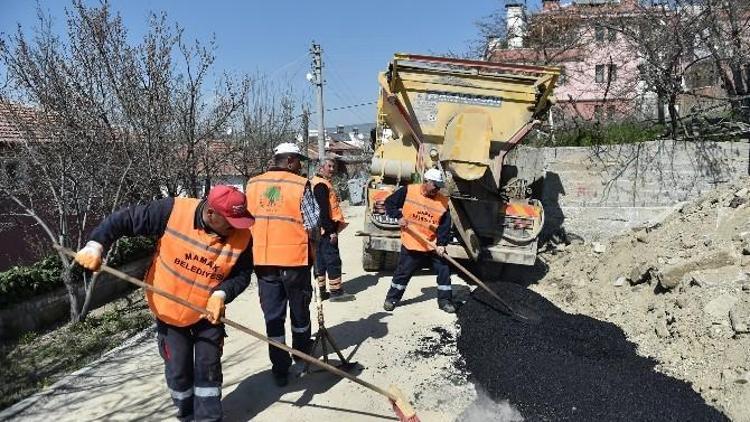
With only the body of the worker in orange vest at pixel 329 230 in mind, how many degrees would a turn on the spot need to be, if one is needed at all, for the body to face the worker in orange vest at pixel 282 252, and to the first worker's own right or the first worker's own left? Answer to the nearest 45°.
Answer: approximately 45° to the first worker's own right

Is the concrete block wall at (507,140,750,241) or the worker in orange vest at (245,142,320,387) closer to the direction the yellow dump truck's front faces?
the concrete block wall

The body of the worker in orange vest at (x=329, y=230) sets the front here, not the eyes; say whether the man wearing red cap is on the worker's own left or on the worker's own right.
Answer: on the worker's own right

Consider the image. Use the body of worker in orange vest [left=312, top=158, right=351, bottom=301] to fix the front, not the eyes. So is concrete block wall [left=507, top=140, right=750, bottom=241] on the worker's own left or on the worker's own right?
on the worker's own left

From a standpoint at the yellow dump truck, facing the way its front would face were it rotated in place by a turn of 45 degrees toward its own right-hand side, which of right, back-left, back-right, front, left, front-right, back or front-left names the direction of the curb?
back

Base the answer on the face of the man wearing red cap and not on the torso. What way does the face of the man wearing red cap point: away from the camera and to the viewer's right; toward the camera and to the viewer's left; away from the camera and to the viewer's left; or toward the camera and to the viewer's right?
toward the camera and to the viewer's right

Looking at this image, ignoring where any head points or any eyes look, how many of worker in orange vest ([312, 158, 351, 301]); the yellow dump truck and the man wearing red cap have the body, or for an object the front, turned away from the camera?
1

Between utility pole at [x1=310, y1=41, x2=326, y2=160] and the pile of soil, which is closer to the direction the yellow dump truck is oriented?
the utility pole

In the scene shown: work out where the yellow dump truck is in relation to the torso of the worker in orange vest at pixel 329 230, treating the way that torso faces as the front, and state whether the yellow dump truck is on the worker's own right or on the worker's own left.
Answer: on the worker's own left

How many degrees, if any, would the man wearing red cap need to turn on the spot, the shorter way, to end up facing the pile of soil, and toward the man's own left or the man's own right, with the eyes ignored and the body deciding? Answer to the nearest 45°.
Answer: approximately 45° to the man's own left

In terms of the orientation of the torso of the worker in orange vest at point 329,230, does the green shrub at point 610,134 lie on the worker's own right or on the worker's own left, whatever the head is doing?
on the worker's own left

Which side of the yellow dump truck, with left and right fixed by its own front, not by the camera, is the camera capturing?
back

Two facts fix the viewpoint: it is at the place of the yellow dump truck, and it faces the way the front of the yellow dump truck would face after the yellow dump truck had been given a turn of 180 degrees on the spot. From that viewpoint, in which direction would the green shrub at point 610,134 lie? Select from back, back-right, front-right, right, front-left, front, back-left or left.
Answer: back-left

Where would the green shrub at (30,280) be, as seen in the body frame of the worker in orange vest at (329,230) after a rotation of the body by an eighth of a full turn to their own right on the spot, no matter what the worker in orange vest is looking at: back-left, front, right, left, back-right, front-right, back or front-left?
right

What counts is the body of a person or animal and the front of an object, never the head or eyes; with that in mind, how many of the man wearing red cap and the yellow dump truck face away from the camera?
1

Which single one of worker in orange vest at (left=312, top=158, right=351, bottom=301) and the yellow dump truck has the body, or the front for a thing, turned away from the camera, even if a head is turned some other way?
the yellow dump truck
